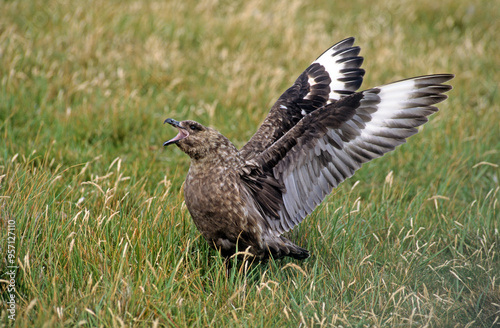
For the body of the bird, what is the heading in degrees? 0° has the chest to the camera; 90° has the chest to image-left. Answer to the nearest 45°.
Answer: approximately 90°
